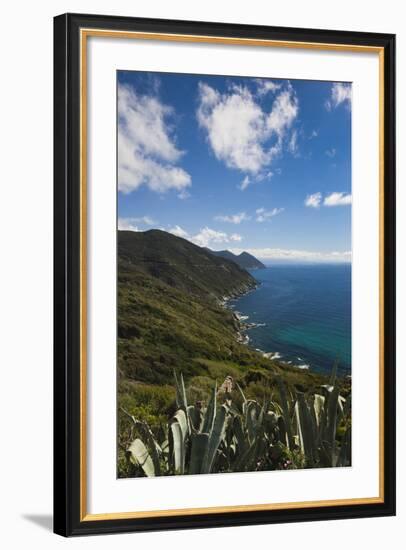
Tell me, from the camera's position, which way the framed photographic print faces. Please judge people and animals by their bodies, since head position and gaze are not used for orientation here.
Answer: facing the viewer and to the right of the viewer
